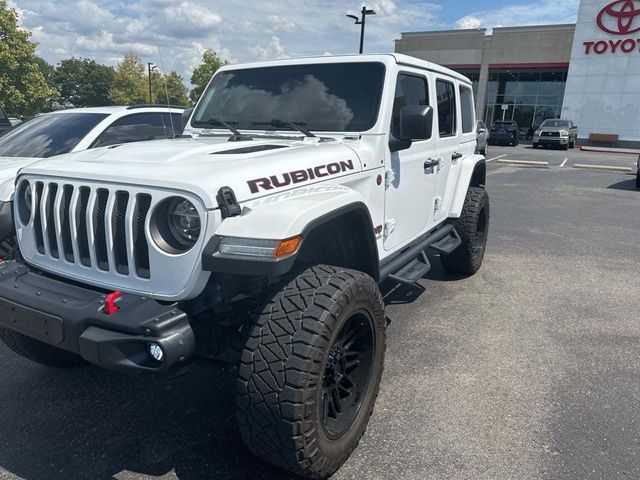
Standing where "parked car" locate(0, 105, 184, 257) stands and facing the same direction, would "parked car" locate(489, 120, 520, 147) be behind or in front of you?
behind

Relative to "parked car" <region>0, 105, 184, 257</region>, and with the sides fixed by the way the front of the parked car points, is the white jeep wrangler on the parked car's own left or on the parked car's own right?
on the parked car's own left

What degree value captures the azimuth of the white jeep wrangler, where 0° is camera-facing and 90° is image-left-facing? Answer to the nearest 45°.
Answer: approximately 45°

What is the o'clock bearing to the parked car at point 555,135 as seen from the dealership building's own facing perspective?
The parked car is roughly at 12 o'clock from the dealership building.

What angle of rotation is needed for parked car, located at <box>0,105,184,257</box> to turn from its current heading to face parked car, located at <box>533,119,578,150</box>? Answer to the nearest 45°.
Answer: approximately 180°

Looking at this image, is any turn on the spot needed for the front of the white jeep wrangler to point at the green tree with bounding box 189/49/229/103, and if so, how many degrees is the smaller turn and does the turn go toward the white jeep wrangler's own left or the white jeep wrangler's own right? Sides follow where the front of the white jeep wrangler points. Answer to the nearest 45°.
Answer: approximately 135° to the white jeep wrangler's own right

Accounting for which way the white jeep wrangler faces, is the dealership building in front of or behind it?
behind
